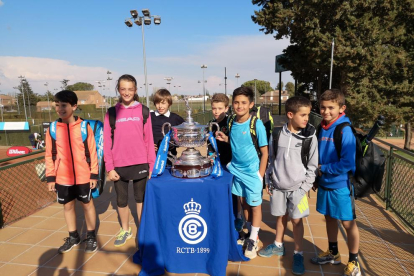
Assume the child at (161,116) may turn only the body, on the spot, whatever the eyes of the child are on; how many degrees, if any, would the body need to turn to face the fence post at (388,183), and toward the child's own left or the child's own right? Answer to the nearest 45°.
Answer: approximately 90° to the child's own left

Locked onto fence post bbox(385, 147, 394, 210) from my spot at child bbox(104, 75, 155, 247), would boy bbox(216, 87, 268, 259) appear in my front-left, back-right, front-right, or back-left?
front-right

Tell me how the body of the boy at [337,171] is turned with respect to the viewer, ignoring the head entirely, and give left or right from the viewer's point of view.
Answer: facing the viewer and to the left of the viewer

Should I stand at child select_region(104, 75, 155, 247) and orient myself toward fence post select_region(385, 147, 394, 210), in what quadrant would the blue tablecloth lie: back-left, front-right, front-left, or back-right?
front-right

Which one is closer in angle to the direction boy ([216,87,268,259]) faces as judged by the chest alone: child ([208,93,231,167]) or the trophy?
the trophy

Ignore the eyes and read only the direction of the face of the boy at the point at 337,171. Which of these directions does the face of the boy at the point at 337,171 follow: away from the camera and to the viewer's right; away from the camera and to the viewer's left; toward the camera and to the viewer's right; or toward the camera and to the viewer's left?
toward the camera and to the viewer's left

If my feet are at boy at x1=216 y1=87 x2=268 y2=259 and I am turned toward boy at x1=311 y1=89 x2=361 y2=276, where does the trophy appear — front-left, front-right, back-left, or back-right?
back-right

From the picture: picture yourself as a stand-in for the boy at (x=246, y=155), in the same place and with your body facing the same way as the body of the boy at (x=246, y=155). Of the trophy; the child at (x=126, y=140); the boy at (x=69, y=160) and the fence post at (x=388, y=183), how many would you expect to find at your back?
1

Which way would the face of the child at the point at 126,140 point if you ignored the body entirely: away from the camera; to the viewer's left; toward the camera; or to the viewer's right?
toward the camera

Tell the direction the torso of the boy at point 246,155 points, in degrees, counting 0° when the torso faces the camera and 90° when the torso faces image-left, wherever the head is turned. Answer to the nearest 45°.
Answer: approximately 45°

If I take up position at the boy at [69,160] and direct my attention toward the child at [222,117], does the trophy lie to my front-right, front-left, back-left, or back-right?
front-right

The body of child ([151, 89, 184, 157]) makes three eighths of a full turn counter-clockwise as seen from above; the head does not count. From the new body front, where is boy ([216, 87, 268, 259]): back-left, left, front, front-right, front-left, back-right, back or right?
right

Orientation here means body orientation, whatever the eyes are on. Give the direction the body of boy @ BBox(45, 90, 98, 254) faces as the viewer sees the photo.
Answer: toward the camera

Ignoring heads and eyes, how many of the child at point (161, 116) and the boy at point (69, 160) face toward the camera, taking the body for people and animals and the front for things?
2

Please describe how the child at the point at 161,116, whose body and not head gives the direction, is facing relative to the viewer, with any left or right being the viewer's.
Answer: facing the viewer

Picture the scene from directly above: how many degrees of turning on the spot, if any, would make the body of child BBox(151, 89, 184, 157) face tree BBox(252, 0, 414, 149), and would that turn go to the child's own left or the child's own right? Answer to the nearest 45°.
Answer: approximately 135° to the child's own left

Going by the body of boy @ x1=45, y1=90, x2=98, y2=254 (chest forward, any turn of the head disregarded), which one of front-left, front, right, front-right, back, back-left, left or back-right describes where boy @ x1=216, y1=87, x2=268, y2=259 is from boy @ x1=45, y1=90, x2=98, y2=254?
front-left
